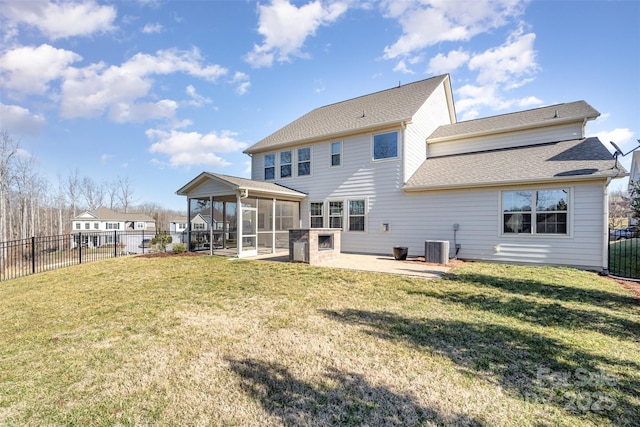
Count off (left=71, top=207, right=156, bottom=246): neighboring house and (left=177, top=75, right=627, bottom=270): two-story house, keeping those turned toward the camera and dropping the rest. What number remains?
1

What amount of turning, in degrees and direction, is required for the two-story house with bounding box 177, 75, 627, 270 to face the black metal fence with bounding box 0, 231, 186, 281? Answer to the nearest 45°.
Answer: approximately 135° to its left

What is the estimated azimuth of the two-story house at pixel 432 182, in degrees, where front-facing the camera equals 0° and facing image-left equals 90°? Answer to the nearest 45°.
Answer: approximately 225°

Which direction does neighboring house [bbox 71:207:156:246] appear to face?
toward the camera

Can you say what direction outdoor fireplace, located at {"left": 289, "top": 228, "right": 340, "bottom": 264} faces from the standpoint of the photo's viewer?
facing the viewer and to the right of the viewer
